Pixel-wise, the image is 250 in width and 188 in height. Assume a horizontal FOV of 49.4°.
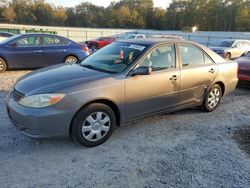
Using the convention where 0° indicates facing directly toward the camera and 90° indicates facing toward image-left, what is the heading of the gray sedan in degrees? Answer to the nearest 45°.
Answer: approximately 45°

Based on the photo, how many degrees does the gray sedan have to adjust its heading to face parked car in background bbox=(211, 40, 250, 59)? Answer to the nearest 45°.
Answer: approximately 180°

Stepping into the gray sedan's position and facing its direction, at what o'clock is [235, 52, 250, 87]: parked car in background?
The parked car in background is roughly at 6 o'clock from the gray sedan.

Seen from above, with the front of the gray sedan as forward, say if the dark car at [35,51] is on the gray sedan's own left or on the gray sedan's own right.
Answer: on the gray sedan's own right

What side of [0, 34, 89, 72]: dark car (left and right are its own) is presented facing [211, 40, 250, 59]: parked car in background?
back

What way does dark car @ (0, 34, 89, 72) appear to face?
to the viewer's left

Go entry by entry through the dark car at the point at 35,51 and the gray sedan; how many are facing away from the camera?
0

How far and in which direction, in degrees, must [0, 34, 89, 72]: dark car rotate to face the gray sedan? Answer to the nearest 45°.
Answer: approximately 90° to its left

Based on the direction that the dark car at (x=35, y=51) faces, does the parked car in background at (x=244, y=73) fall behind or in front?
behind
